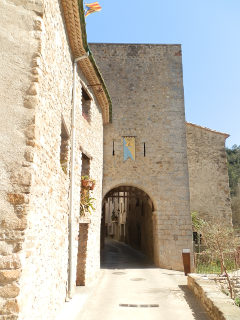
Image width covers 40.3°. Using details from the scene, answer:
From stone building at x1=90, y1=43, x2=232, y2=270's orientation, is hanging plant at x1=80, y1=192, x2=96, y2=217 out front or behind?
out front

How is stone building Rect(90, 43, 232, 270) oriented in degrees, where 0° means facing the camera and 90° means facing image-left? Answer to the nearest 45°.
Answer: approximately 0°

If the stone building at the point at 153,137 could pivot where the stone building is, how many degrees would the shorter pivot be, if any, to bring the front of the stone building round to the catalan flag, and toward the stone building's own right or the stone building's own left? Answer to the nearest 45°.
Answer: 0° — it already faces it
